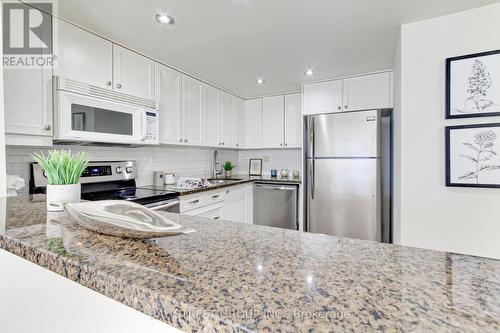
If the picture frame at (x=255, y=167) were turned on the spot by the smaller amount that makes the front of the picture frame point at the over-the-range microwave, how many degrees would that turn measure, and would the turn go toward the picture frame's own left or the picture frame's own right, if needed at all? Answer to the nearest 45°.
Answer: approximately 45° to the picture frame's own right

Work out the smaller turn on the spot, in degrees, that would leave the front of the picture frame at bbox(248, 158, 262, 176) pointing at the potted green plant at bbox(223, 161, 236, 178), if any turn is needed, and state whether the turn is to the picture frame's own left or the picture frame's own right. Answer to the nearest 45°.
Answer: approximately 45° to the picture frame's own right

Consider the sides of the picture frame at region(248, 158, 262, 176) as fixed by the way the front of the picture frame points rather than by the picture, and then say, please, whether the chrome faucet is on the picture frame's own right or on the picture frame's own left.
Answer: on the picture frame's own right

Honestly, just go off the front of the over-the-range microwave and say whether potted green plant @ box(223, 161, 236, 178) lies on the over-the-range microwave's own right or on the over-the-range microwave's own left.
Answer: on the over-the-range microwave's own left

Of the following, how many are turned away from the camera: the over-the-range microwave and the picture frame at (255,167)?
0

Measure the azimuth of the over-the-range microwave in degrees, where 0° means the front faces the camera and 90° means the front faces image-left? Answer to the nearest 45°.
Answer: approximately 315°

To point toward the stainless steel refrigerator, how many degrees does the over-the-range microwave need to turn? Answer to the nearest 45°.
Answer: approximately 45° to its left

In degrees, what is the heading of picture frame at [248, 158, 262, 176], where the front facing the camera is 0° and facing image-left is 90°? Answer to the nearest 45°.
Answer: approximately 0°

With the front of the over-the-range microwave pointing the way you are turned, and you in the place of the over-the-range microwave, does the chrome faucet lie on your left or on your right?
on your left
